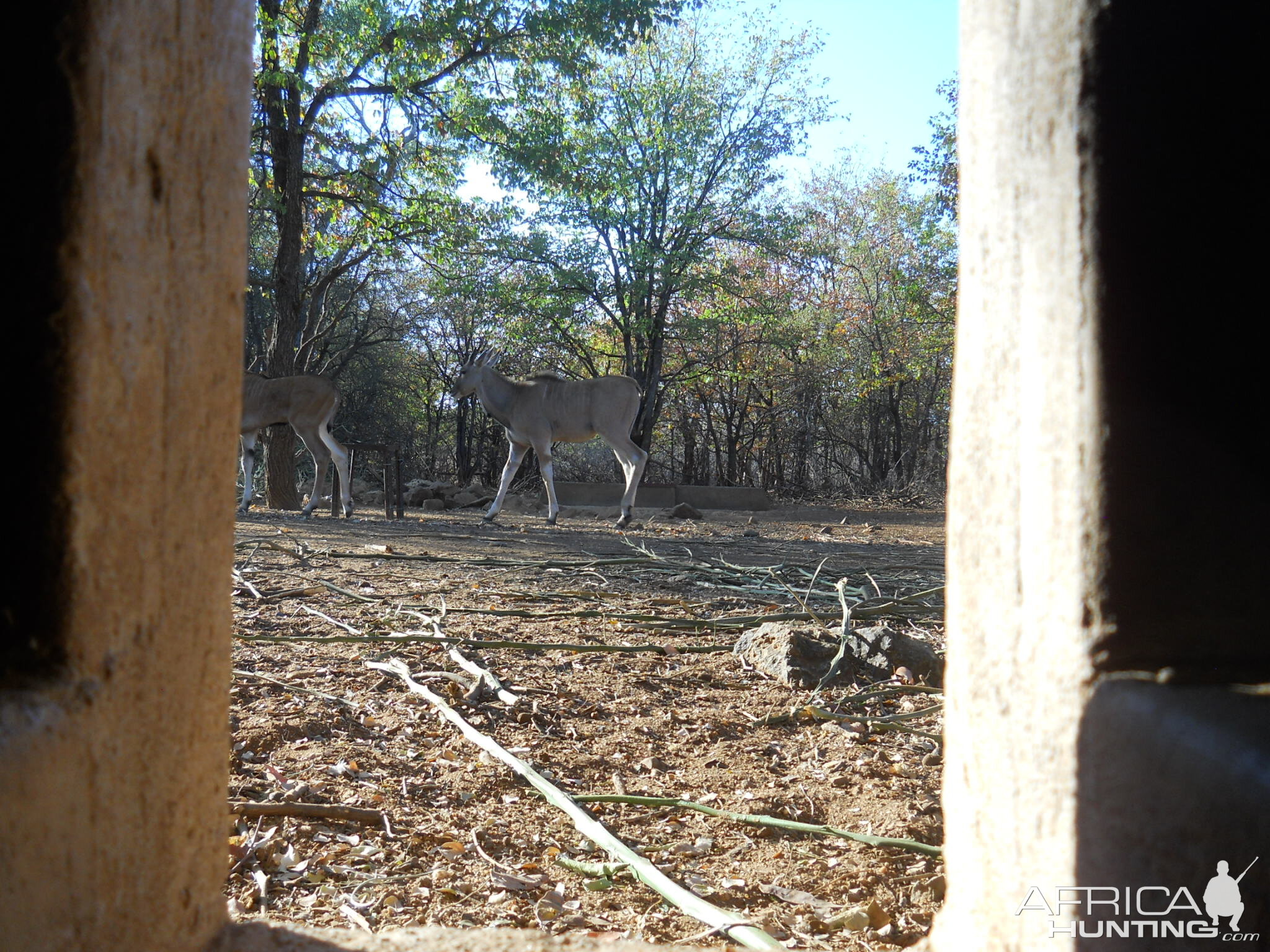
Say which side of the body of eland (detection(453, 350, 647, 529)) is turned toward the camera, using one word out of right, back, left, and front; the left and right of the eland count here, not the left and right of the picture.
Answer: left

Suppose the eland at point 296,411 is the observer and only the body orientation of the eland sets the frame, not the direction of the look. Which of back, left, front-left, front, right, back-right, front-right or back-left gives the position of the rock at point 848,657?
left

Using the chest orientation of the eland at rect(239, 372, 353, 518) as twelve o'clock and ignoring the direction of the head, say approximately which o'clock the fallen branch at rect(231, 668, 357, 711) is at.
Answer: The fallen branch is roughly at 9 o'clock from the eland.

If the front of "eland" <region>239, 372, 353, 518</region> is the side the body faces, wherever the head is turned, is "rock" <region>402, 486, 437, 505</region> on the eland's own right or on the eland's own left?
on the eland's own right

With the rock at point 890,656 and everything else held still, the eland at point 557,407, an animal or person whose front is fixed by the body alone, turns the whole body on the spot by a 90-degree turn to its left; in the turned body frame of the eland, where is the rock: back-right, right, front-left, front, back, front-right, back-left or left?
front

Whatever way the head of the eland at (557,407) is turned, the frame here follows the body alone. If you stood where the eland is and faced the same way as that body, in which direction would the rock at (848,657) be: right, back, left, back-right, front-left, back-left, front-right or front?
left

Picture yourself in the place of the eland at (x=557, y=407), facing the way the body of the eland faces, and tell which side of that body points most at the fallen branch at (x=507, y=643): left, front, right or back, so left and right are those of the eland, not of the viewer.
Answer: left

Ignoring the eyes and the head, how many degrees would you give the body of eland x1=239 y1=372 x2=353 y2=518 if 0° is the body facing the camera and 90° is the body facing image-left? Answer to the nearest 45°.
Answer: approximately 90°

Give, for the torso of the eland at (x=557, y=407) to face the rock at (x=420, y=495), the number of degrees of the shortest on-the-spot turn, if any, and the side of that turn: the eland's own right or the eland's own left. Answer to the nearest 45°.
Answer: approximately 45° to the eland's own right

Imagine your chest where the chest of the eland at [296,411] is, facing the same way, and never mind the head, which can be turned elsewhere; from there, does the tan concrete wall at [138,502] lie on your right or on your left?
on your left

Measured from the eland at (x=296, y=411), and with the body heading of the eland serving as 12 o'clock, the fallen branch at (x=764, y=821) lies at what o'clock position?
The fallen branch is roughly at 9 o'clock from the eland.

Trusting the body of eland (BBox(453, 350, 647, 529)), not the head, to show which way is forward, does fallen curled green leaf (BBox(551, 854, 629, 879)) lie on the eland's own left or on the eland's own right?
on the eland's own left
